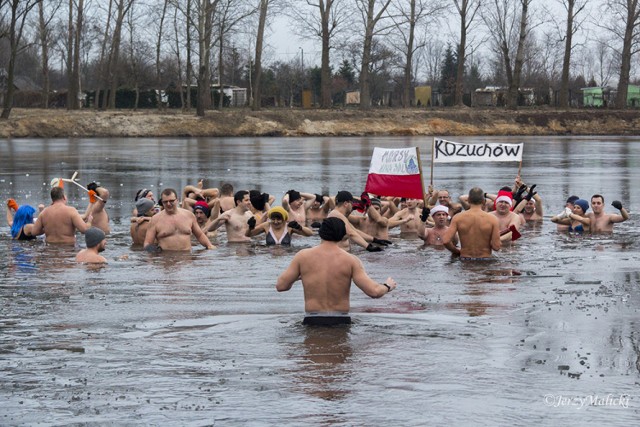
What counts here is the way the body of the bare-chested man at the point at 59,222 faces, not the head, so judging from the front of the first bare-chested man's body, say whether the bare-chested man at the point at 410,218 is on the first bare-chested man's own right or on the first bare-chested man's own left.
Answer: on the first bare-chested man's own right

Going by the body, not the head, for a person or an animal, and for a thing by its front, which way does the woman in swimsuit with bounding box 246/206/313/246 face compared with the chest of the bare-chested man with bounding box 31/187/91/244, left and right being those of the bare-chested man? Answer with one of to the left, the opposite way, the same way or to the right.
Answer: the opposite way

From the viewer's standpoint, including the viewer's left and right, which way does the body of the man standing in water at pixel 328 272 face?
facing away from the viewer

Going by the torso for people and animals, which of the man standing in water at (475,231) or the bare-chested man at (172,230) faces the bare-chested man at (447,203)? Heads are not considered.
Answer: the man standing in water

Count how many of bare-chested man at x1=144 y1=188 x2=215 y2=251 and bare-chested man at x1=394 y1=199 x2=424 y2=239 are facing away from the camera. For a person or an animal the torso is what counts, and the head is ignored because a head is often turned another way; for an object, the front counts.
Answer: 0

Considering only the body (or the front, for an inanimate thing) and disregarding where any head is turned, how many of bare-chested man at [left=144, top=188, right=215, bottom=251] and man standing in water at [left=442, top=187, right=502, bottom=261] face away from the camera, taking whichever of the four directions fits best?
1

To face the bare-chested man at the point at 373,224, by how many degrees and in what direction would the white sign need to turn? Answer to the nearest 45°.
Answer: approximately 45° to its right

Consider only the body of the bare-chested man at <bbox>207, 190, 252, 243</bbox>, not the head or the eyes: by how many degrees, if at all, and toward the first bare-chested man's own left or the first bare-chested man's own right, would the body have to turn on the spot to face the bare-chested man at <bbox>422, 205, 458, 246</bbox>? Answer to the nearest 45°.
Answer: approximately 45° to the first bare-chested man's own left

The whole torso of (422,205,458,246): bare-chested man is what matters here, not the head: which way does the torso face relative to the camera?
toward the camera

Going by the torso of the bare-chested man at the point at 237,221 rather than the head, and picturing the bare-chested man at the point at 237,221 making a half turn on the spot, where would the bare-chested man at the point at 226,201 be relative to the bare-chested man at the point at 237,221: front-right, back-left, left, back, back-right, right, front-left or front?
front-right

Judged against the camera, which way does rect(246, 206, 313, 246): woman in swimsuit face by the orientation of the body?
toward the camera

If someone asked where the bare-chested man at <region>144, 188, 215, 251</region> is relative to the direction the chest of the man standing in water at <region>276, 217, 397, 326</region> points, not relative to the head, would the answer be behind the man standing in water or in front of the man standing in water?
in front
